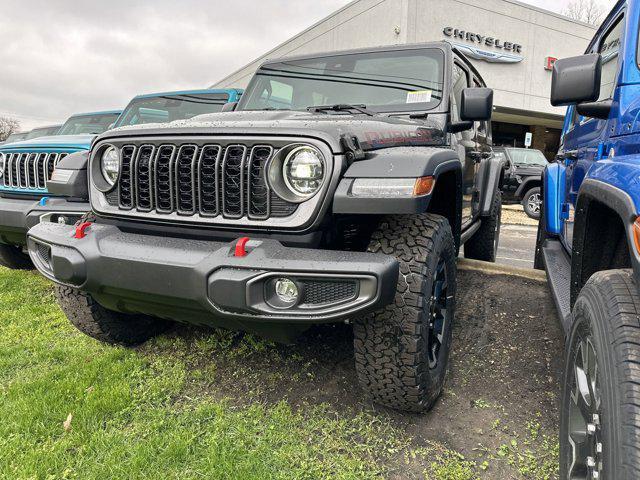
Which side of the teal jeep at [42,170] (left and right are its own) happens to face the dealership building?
back

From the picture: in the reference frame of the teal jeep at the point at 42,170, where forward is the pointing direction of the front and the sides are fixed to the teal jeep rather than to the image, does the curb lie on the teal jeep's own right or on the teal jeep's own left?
on the teal jeep's own left

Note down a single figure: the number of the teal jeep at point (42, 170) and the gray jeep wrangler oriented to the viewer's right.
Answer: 0

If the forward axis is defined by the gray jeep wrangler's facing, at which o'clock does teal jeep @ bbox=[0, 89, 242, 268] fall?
The teal jeep is roughly at 3 o'clock from the gray jeep wrangler.

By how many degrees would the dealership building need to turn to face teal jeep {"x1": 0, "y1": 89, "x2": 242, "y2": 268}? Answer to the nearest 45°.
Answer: approximately 45° to its right

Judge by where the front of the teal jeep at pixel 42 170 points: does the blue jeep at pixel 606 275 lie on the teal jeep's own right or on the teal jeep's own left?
on the teal jeep's own left

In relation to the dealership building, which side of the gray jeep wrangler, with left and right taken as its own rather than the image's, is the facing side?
back

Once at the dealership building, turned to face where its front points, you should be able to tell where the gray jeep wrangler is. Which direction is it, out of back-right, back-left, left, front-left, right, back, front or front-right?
front-right
